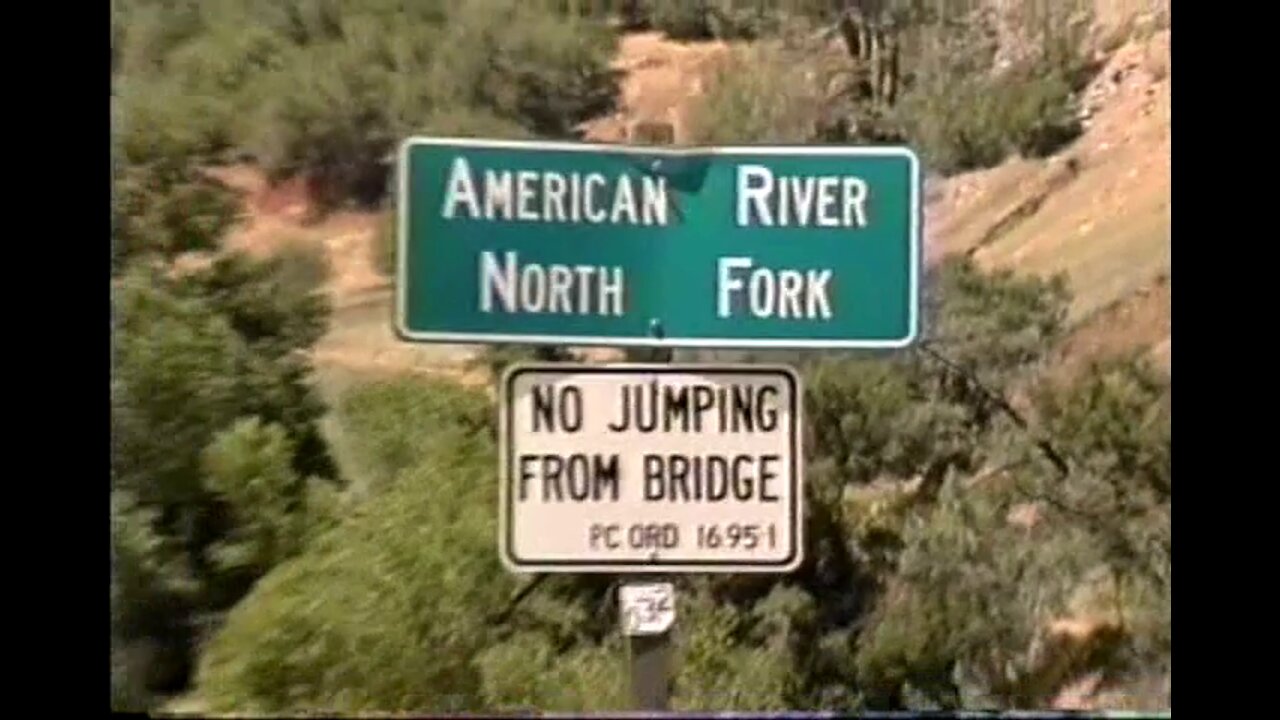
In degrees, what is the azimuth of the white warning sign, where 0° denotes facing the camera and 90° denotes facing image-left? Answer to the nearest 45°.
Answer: approximately 0°

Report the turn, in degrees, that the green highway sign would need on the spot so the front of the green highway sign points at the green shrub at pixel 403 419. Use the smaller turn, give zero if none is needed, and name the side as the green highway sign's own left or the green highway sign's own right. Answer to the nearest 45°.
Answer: approximately 180°

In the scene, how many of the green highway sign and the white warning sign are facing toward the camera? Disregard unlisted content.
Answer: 2

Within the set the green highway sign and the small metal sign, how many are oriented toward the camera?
2

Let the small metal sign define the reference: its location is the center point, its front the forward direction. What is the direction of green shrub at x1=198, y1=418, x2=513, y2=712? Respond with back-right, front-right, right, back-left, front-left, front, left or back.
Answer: right

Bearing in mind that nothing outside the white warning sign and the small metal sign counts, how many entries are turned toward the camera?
2

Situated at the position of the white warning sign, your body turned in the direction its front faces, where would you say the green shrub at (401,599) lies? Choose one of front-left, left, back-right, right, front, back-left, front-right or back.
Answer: right

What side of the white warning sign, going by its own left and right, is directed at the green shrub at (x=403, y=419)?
back
